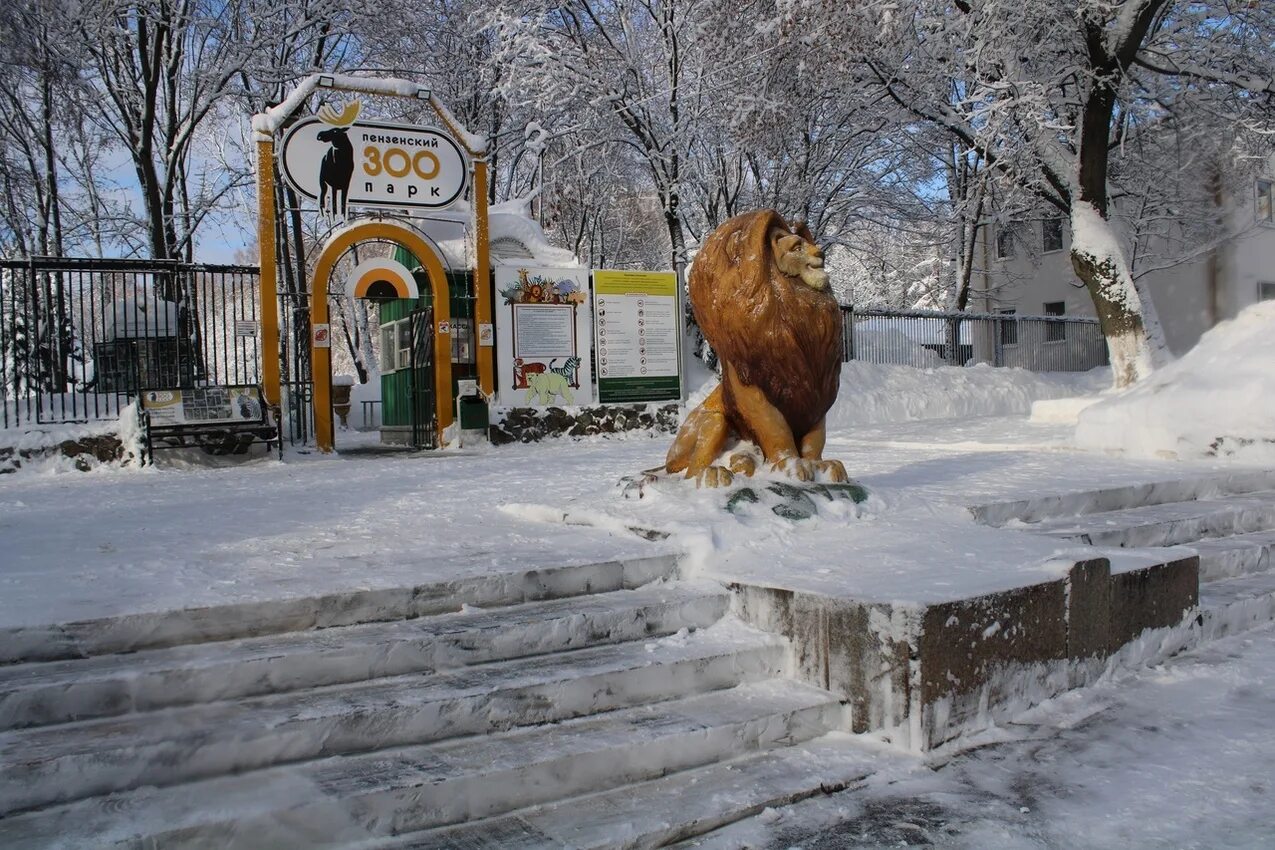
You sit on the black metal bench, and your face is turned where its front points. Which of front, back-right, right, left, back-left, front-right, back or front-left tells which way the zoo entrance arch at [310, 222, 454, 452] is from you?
back-left

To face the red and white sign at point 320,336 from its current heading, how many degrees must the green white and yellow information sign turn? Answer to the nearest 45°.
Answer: approximately 45° to its right

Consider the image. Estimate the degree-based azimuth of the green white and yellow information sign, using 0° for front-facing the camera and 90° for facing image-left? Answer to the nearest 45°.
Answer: approximately 0°

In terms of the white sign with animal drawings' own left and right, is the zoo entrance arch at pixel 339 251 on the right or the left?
on its right

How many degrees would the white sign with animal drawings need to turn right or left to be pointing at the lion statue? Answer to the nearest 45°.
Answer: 0° — it already faces it
